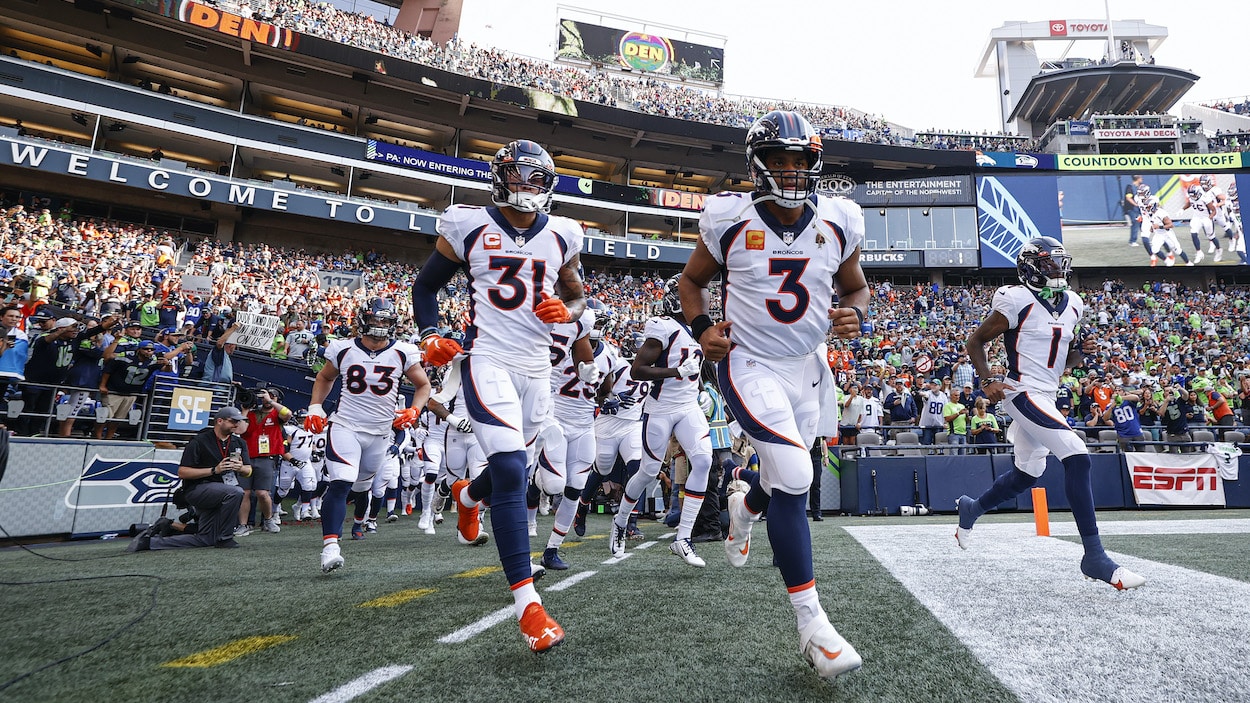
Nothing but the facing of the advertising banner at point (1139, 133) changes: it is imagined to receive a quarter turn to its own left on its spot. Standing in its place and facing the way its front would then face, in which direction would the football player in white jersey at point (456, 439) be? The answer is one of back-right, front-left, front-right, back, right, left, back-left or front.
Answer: right

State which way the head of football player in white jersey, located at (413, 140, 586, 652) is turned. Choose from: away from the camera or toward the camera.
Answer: toward the camera

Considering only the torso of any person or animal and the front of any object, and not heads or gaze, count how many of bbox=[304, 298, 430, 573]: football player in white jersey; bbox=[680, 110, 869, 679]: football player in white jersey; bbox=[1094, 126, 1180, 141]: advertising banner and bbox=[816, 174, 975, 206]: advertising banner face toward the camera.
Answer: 4

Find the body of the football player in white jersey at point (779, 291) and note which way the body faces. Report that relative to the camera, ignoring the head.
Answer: toward the camera

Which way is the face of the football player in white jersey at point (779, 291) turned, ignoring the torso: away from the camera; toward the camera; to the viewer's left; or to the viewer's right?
toward the camera

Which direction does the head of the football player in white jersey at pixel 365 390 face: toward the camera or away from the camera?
toward the camera

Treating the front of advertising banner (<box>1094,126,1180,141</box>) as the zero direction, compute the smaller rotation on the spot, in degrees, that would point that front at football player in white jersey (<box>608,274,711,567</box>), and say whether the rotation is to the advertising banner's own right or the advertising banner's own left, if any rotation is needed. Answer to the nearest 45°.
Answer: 0° — it already faces them

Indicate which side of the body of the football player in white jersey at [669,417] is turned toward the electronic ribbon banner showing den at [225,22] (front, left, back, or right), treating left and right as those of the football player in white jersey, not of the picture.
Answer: back

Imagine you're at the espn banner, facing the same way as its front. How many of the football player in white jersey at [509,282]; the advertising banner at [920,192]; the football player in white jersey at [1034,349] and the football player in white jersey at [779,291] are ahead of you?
3

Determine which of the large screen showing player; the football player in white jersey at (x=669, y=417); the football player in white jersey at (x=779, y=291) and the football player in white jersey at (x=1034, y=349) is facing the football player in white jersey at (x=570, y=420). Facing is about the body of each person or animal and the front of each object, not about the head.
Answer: the large screen showing player

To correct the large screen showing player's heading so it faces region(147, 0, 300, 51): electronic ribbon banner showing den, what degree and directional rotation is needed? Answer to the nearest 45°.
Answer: approximately 45° to its right

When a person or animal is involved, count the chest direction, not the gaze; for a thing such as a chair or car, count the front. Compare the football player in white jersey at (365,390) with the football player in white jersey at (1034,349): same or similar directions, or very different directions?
same or similar directions

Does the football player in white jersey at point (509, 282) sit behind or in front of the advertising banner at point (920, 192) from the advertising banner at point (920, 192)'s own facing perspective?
in front

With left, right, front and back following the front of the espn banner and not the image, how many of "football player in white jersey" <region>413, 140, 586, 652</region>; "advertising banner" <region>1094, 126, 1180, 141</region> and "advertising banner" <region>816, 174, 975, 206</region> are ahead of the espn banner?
1

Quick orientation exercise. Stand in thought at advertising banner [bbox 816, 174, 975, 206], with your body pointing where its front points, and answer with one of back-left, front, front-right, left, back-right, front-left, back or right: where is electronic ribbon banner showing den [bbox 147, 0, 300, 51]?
front-right

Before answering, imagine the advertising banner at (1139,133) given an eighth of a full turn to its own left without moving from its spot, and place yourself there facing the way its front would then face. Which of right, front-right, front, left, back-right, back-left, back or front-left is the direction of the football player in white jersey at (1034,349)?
front-right

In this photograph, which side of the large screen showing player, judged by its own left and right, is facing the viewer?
front

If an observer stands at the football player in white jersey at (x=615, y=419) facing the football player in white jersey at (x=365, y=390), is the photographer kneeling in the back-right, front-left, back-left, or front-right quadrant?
front-right
